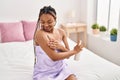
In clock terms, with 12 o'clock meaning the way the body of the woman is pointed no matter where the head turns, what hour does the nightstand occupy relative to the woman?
The nightstand is roughly at 8 o'clock from the woman.

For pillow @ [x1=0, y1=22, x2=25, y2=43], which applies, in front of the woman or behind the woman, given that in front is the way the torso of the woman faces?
behind

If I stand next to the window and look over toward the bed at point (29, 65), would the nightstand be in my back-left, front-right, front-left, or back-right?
front-right

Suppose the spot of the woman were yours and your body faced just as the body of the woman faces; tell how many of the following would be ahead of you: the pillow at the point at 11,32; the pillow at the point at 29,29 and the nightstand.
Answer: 0

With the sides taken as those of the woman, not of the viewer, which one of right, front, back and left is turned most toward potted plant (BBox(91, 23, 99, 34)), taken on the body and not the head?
left

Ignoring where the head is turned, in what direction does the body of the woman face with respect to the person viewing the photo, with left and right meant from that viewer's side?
facing the viewer and to the right of the viewer

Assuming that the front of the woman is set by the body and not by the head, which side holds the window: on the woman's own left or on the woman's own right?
on the woman's own left
